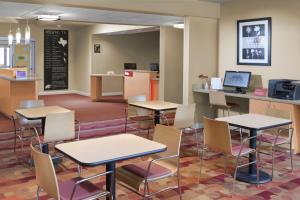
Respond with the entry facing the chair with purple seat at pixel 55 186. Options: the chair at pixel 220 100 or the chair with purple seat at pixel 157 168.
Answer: the chair with purple seat at pixel 157 168

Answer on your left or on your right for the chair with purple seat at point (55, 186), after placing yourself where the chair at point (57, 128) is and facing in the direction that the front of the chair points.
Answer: on your left

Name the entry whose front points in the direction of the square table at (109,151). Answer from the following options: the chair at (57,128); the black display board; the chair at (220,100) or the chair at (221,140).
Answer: the black display board

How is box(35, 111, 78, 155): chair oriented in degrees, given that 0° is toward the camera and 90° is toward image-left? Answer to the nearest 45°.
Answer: approximately 135°

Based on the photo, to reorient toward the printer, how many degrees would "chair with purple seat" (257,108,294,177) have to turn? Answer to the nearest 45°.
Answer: approximately 135° to its right

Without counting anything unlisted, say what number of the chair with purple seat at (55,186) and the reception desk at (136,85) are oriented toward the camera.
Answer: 1

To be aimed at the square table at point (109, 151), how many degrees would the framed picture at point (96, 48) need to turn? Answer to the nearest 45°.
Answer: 0° — it already faces it

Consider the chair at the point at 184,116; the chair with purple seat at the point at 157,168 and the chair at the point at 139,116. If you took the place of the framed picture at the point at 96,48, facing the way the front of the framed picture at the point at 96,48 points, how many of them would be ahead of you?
3

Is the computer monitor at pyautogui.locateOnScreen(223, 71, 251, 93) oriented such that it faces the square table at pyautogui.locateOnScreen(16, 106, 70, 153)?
yes

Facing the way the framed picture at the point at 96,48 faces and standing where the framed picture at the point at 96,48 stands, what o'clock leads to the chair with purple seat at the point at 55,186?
The chair with purple seat is roughly at 12 o'clock from the framed picture.
